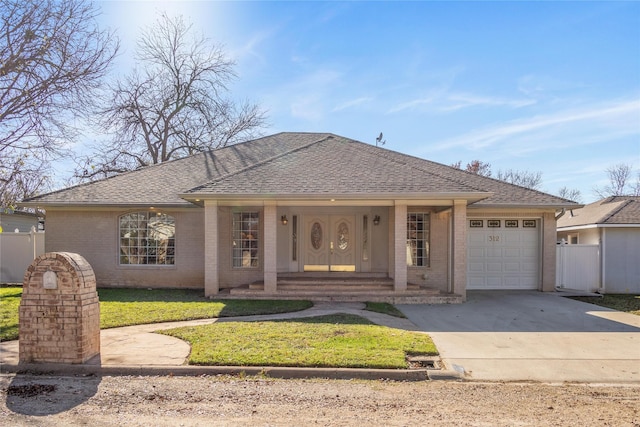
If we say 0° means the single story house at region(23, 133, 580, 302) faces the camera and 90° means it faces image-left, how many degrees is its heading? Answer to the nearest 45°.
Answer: approximately 0°

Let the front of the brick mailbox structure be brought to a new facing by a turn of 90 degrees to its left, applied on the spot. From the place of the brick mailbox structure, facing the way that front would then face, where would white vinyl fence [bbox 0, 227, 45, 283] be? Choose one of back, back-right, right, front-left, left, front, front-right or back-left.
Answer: left

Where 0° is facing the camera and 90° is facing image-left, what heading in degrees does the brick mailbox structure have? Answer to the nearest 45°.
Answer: approximately 0°

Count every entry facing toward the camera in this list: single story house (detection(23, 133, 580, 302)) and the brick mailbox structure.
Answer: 2

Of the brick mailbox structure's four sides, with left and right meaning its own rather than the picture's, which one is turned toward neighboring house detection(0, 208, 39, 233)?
back

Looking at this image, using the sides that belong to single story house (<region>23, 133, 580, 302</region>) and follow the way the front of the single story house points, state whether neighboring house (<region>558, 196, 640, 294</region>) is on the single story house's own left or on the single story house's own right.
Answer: on the single story house's own left

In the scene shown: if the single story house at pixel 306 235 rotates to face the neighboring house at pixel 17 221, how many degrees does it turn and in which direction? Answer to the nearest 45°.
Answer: approximately 135° to its right
